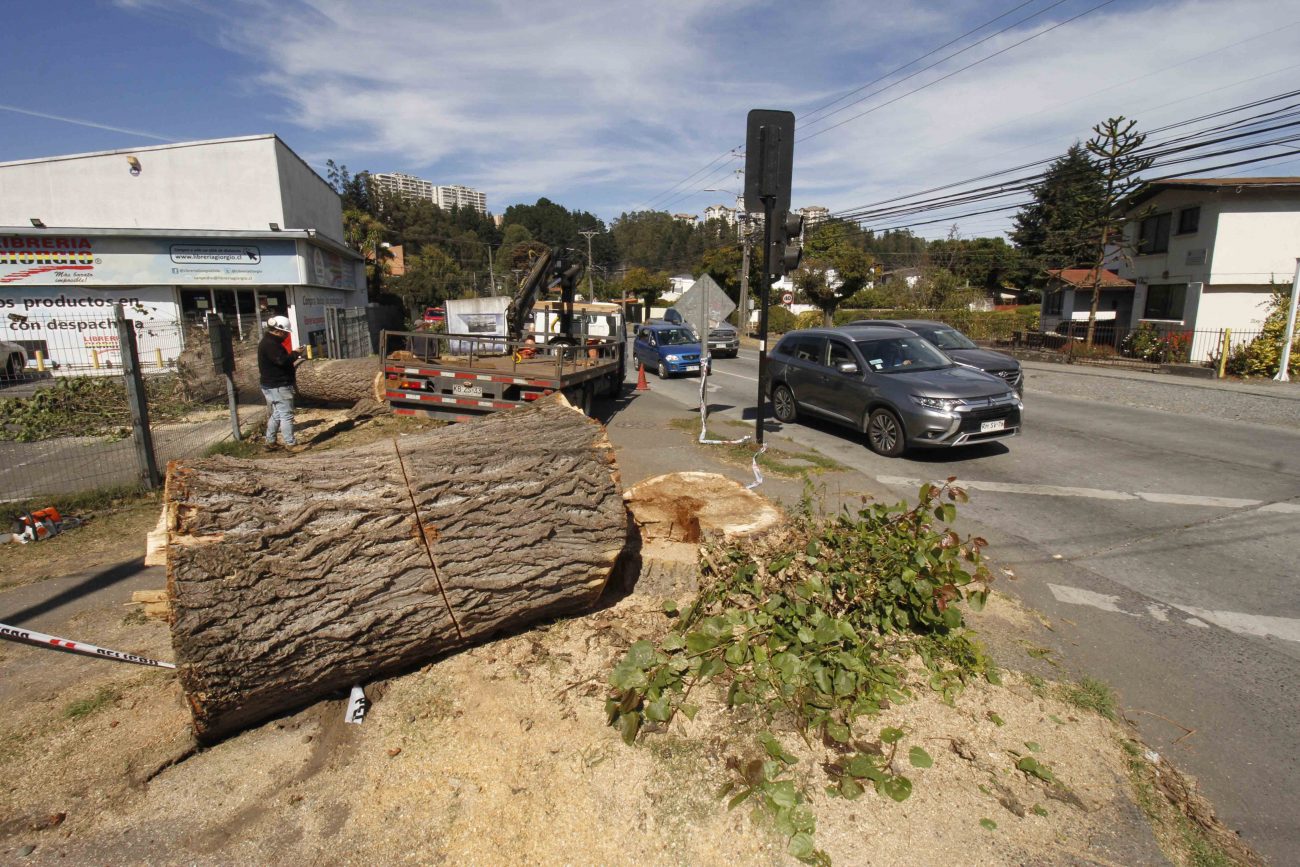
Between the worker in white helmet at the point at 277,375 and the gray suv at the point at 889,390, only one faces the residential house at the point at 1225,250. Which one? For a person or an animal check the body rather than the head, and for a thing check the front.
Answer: the worker in white helmet

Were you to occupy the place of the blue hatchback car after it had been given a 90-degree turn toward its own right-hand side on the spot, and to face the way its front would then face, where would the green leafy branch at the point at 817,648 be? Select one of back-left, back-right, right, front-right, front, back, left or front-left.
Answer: front-left

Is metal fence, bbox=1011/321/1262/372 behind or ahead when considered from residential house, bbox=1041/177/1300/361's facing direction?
ahead

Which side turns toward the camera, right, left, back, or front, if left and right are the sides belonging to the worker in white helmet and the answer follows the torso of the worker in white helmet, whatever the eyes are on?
right

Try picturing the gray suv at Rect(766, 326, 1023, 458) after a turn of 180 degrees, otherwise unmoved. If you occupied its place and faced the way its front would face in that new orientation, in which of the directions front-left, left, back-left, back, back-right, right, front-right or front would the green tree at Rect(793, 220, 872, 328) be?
front-right

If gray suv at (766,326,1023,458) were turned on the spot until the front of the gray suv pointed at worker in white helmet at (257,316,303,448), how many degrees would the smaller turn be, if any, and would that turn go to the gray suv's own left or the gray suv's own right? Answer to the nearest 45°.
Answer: approximately 90° to the gray suv's own right

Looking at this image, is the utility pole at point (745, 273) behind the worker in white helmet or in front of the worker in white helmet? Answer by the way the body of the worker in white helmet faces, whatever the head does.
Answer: in front

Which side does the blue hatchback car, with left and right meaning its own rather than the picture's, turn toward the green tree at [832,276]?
left

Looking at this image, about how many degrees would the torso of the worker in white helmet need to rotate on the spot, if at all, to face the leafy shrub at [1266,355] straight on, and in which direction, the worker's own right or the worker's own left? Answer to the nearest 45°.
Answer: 0° — they already face it

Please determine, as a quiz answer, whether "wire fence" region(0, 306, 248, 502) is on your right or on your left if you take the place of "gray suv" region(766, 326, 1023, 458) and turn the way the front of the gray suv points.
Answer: on your right

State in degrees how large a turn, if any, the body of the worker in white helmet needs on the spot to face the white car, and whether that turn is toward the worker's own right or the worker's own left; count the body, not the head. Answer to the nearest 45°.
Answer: approximately 135° to the worker's own left

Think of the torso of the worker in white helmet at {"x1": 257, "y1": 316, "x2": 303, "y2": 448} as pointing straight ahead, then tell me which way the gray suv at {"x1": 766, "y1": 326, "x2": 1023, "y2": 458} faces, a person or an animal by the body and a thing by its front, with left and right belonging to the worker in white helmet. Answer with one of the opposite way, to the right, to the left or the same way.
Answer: to the right

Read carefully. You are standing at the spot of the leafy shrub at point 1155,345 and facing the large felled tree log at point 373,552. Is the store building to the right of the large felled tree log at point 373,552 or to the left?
right

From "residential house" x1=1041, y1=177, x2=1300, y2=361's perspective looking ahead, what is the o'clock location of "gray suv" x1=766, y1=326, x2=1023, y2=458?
The gray suv is roughly at 11 o'clock from the residential house.

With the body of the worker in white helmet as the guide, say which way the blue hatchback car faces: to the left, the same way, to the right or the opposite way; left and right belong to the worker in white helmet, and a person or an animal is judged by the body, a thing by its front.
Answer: to the right

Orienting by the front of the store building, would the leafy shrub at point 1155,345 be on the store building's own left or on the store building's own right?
on the store building's own left

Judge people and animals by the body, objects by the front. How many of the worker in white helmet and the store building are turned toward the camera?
1
